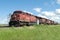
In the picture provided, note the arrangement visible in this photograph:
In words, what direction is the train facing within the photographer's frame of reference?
facing the viewer and to the left of the viewer
